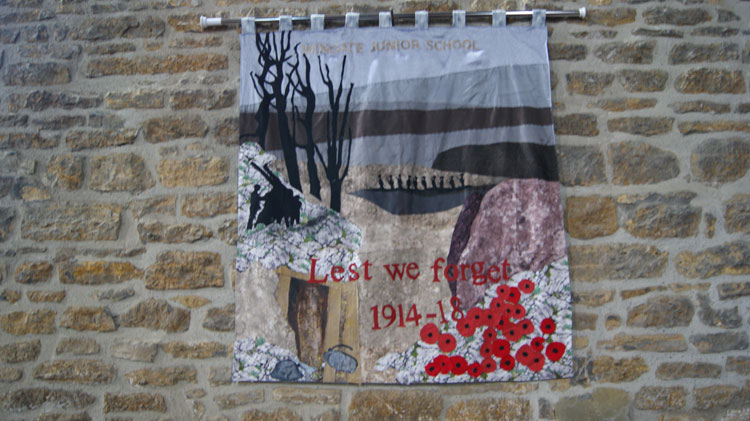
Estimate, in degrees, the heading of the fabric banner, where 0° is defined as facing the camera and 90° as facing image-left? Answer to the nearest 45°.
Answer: approximately 0°
